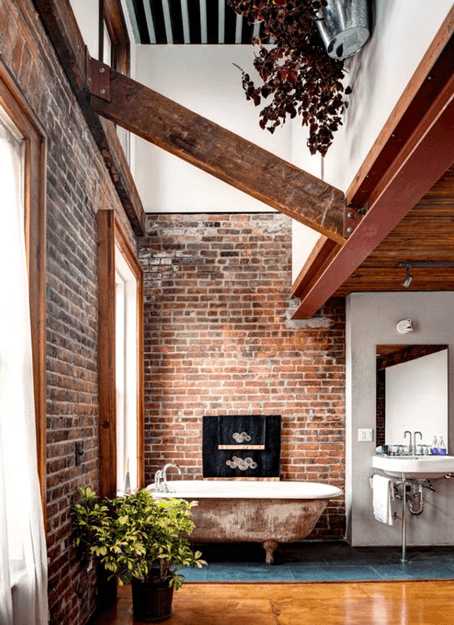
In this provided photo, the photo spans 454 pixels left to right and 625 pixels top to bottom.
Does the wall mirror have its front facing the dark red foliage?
yes

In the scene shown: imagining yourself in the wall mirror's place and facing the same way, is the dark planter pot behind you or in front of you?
in front
